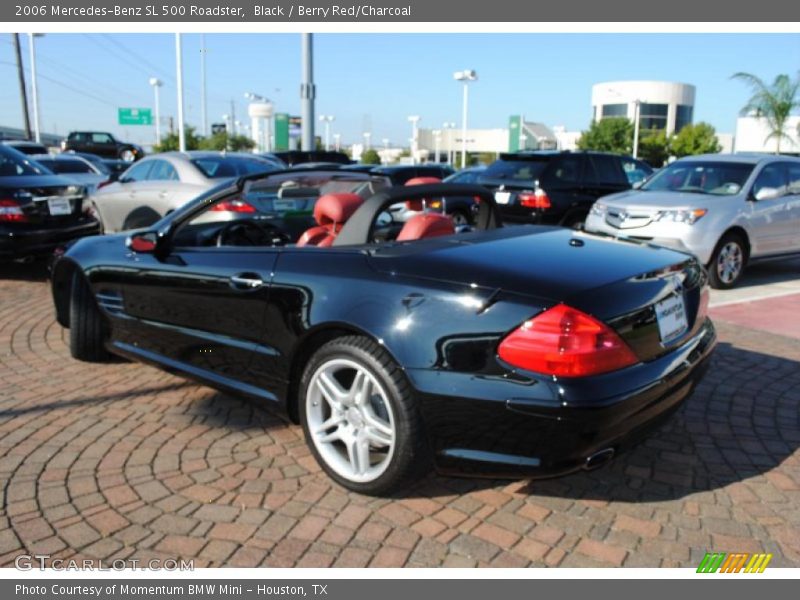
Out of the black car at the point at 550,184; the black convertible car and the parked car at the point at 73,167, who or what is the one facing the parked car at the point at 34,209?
the black convertible car

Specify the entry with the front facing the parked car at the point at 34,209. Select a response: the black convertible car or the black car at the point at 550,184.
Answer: the black convertible car

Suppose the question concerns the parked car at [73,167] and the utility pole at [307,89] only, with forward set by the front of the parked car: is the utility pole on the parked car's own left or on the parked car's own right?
on the parked car's own right

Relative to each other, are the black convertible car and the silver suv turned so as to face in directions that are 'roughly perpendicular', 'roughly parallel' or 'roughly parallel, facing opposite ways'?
roughly perpendicular

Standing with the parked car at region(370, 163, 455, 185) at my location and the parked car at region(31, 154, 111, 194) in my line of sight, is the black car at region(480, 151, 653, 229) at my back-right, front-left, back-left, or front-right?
back-left

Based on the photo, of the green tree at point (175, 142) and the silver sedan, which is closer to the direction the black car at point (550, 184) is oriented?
the green tree

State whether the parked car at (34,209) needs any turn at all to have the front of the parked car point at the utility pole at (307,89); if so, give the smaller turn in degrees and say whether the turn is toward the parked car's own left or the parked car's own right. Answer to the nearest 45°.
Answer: approximately 90° to the parked car's own right

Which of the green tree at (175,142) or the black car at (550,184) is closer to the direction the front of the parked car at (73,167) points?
the green tree

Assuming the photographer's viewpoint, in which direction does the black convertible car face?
facing away from the viewer and to the left of the viewer

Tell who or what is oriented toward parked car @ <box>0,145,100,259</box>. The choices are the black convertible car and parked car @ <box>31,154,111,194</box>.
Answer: the black convertible car

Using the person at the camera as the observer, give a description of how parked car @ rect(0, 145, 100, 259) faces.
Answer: facing away from the viewer and to the left of the viewer

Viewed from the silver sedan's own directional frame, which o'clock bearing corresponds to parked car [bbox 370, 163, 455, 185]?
The parked car is roughly at 3 o'clock from the silver sedan.

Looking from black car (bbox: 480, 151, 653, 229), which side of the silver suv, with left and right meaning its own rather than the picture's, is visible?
right

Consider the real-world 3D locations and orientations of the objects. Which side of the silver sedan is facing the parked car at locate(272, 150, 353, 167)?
right
